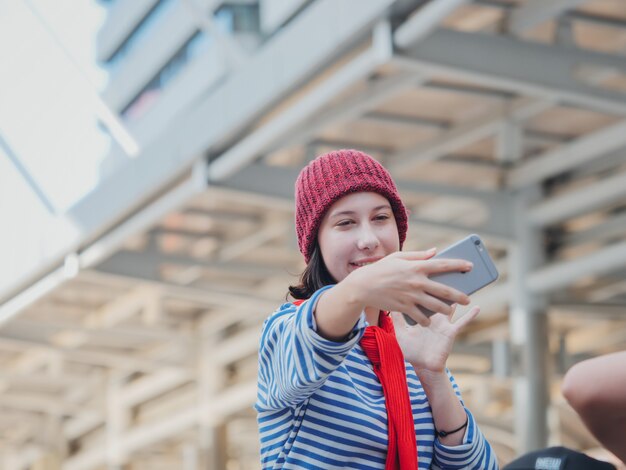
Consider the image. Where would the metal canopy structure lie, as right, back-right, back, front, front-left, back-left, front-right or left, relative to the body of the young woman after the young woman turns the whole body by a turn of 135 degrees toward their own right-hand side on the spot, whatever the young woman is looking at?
right

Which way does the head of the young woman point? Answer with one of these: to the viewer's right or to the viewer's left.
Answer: to the viewer's right

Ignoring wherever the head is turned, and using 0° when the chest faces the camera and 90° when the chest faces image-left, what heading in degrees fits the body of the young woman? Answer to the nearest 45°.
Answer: approximately 315°
